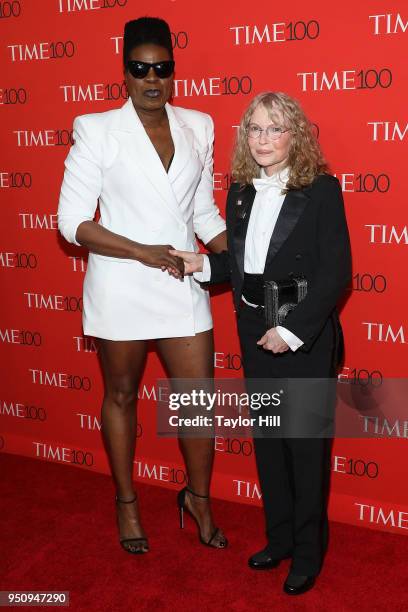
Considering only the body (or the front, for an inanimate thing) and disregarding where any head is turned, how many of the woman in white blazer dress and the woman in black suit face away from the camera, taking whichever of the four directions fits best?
0

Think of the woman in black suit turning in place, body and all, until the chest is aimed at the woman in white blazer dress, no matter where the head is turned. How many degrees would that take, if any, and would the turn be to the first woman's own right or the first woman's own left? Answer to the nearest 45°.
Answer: approximately 90° to the first woman's own right

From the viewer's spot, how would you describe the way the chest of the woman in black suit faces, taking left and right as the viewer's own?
facing the viewer and to the left of the viewer

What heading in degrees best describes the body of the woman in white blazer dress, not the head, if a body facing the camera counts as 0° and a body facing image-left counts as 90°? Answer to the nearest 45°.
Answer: approximately 315°
